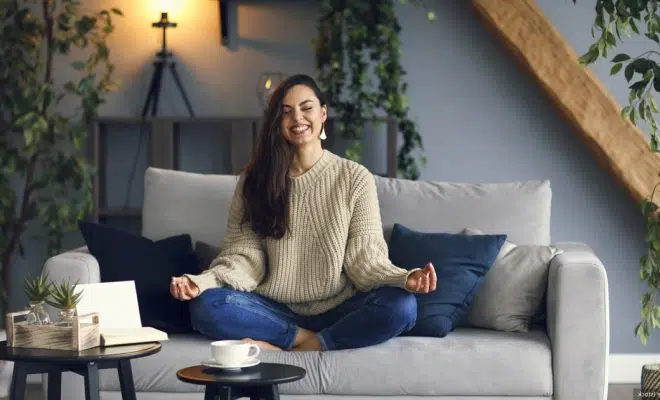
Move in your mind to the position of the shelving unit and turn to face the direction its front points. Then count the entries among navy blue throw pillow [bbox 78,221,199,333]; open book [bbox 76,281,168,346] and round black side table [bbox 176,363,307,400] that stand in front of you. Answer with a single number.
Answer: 3

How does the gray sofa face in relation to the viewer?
toward the camera

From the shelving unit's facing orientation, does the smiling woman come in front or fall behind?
in front

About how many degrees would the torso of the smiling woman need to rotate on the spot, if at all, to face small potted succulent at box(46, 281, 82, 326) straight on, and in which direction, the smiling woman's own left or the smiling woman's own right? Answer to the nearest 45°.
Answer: approximately 45° to the smiling woman's own right

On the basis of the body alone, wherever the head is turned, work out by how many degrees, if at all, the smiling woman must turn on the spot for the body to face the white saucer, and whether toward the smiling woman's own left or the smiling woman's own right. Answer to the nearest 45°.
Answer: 0° — they already face it

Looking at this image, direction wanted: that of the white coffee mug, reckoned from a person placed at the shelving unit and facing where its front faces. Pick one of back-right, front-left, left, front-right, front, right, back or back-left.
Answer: front

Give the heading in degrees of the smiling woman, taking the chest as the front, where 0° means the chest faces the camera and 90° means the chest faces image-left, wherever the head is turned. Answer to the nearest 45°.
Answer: approximately 0°

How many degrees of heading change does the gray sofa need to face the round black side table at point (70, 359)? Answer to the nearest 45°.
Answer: approximately 45° to its right

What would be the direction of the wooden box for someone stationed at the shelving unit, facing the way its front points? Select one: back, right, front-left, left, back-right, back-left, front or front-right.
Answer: front

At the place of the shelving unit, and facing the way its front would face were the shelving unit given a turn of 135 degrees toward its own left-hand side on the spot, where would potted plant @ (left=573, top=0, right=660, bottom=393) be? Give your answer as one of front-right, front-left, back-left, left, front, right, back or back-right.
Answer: right

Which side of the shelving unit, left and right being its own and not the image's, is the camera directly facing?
front

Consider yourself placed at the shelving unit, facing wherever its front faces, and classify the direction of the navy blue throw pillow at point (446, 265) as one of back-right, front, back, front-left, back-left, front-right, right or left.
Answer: front-left

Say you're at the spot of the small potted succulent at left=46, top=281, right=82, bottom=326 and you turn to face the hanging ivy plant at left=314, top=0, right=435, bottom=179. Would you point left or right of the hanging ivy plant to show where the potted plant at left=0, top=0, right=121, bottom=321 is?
left

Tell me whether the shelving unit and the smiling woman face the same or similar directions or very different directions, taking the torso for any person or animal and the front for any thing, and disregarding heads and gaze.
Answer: same or similar directions

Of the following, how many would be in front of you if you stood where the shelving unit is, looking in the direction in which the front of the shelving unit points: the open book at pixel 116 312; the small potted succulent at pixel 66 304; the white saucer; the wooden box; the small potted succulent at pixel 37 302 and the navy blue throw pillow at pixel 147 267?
6
